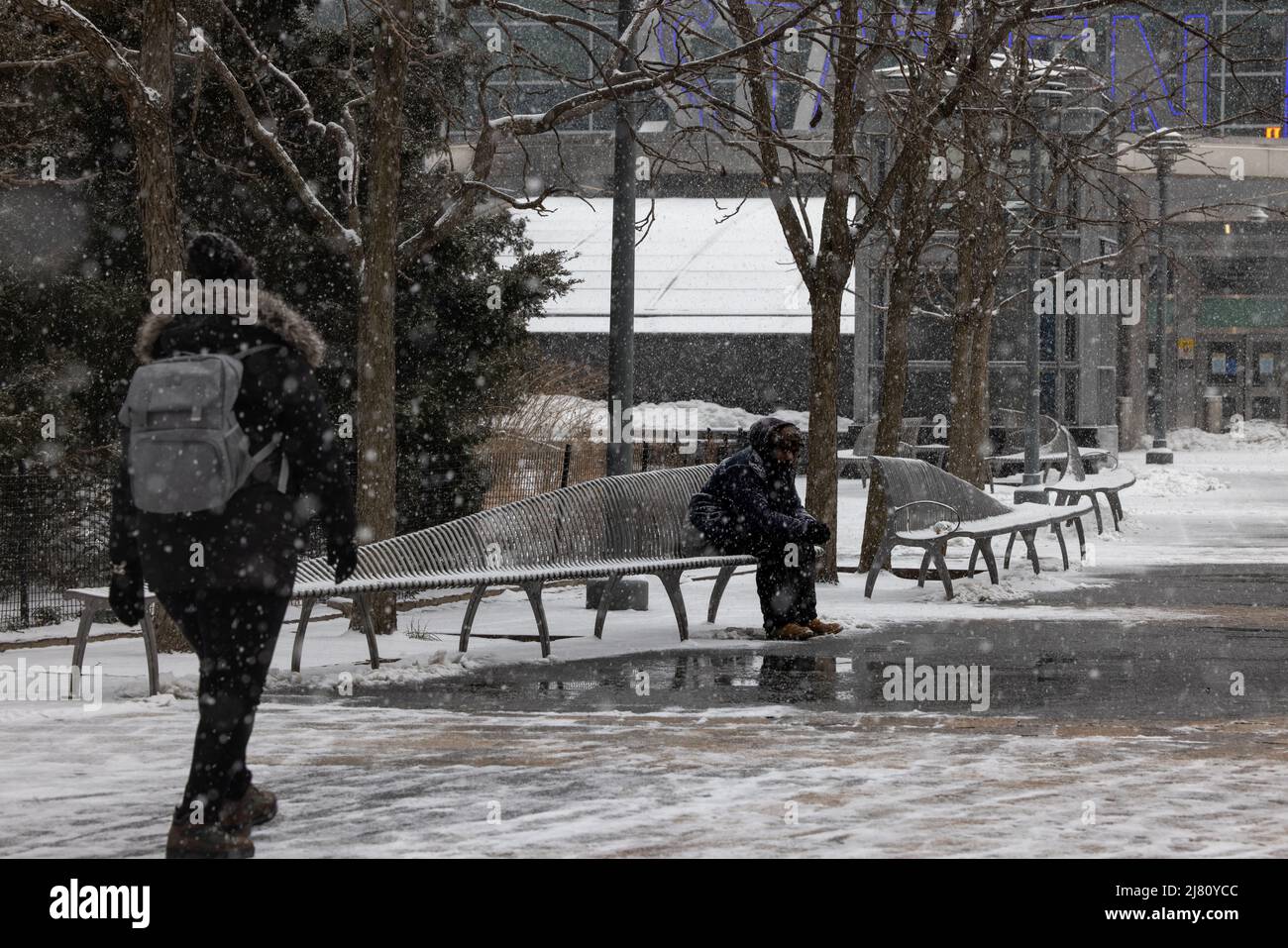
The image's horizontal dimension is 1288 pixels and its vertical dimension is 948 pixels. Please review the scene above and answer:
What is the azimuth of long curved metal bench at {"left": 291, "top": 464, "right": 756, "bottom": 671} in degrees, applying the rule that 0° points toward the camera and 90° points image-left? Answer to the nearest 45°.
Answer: approximately 315°

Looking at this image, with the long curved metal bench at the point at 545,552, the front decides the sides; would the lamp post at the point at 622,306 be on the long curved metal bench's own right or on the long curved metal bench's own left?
on the long curved metal bench's own left

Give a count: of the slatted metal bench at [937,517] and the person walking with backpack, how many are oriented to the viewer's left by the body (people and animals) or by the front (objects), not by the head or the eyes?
0

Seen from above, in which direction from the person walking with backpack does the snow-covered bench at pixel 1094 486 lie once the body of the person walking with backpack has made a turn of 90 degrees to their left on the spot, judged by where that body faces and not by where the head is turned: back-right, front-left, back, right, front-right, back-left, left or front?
right

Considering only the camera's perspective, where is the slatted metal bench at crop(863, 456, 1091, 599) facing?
facing the viewer and to the right of the viewer

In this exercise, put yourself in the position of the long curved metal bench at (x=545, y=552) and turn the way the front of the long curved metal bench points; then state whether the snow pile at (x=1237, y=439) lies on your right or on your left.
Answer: on your left

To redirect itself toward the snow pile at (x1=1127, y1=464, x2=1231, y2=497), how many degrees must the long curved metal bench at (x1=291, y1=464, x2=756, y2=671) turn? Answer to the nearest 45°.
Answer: approximately 90° to its left

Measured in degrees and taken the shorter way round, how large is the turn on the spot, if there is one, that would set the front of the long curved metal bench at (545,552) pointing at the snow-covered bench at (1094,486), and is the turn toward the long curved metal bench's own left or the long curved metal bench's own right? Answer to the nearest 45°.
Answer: approximately 90° to the long curved metal bench's own left

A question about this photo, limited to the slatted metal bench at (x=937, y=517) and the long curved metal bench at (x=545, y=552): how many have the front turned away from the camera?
0

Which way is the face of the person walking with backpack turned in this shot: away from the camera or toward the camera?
away from the camera

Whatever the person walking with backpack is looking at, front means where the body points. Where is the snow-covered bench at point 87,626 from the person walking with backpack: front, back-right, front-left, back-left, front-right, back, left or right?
front-left

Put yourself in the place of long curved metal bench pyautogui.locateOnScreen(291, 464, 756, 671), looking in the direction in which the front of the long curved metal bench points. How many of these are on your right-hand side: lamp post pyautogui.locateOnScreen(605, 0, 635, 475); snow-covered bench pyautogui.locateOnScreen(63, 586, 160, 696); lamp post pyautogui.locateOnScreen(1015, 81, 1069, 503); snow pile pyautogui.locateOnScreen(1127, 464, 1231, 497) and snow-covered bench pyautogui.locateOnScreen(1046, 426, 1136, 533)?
1

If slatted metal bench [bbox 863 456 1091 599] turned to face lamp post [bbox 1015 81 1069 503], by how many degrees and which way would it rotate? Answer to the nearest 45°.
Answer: approximately 135° to its left

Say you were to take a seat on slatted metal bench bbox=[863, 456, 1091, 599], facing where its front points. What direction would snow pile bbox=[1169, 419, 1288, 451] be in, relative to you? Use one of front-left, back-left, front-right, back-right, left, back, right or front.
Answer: back-left

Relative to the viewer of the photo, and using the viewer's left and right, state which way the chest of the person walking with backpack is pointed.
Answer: facing away from the viewer and to the right of the viewer
